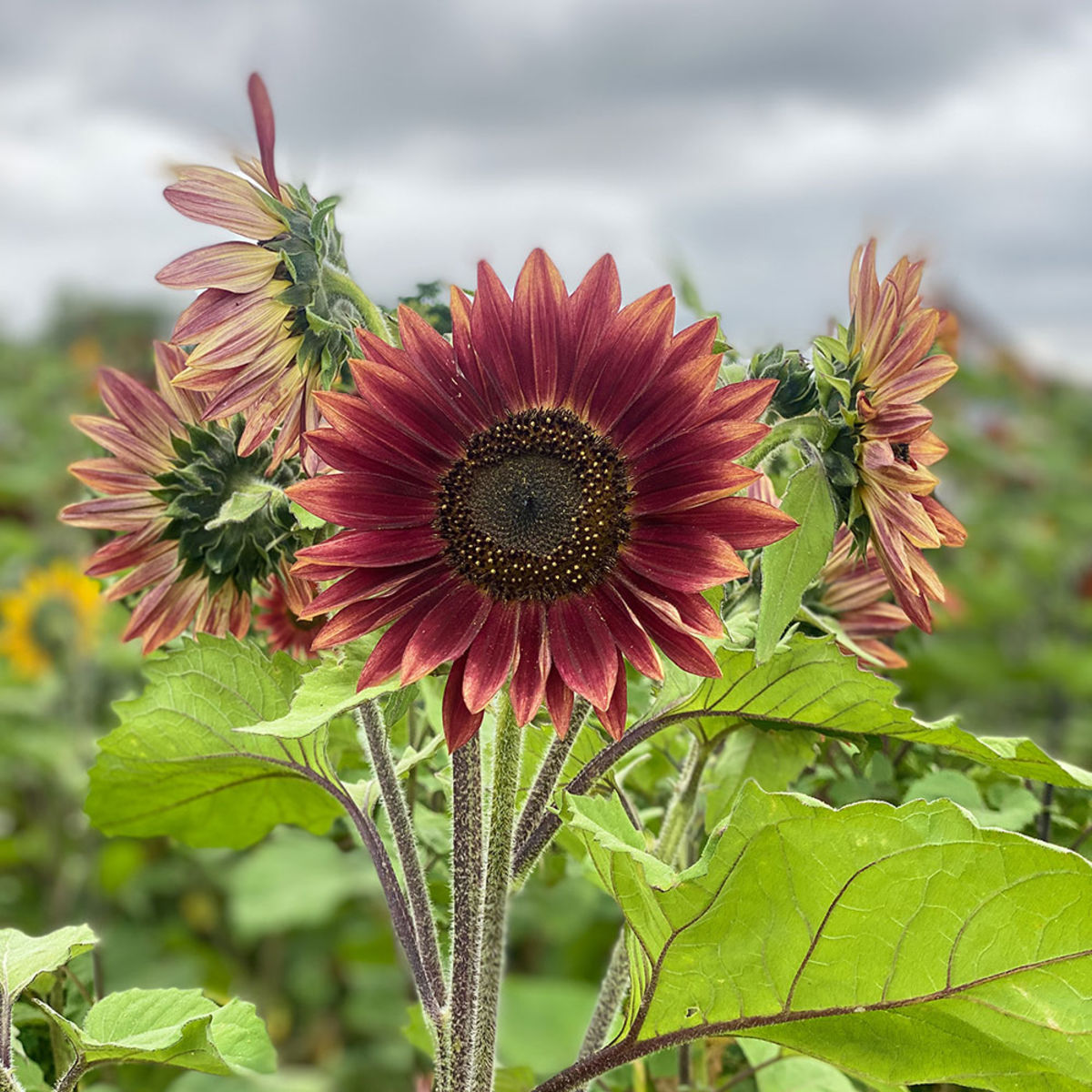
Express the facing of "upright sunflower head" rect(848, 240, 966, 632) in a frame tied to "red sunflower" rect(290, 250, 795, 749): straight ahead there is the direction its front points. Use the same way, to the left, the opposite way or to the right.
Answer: to the left

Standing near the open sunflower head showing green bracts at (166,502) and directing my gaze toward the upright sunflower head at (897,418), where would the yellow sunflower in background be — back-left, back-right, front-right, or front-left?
back-left

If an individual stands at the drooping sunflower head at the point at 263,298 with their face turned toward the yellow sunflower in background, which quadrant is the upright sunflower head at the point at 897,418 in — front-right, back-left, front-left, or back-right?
back-right

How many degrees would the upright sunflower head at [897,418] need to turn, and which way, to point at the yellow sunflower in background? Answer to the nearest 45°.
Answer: approximately 135° to its left
